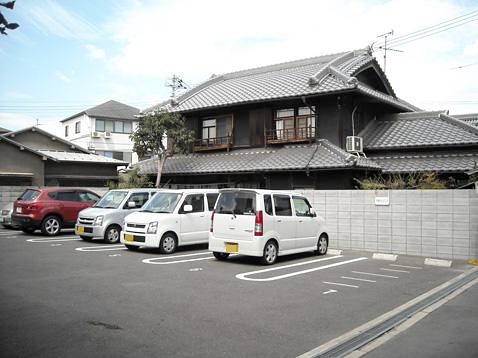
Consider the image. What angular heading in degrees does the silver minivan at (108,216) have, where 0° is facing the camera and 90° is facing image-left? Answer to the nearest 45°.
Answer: approximately 45°

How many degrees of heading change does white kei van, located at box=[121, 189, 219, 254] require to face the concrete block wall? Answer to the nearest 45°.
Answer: approximately 135° to its left

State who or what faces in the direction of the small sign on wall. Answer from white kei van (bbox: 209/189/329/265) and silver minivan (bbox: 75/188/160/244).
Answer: the white kei van

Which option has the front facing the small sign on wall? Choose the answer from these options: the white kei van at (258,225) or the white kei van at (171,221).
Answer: the white kei van at (258,225)

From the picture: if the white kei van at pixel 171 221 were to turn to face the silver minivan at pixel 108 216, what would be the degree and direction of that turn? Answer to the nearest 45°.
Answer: approximately 90° to its right

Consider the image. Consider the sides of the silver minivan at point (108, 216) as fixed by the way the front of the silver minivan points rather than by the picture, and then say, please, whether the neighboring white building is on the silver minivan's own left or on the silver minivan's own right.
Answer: on the silver minivan's own right

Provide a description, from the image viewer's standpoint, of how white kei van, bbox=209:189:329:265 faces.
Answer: facing away from the viewer and to the right of the viewer
